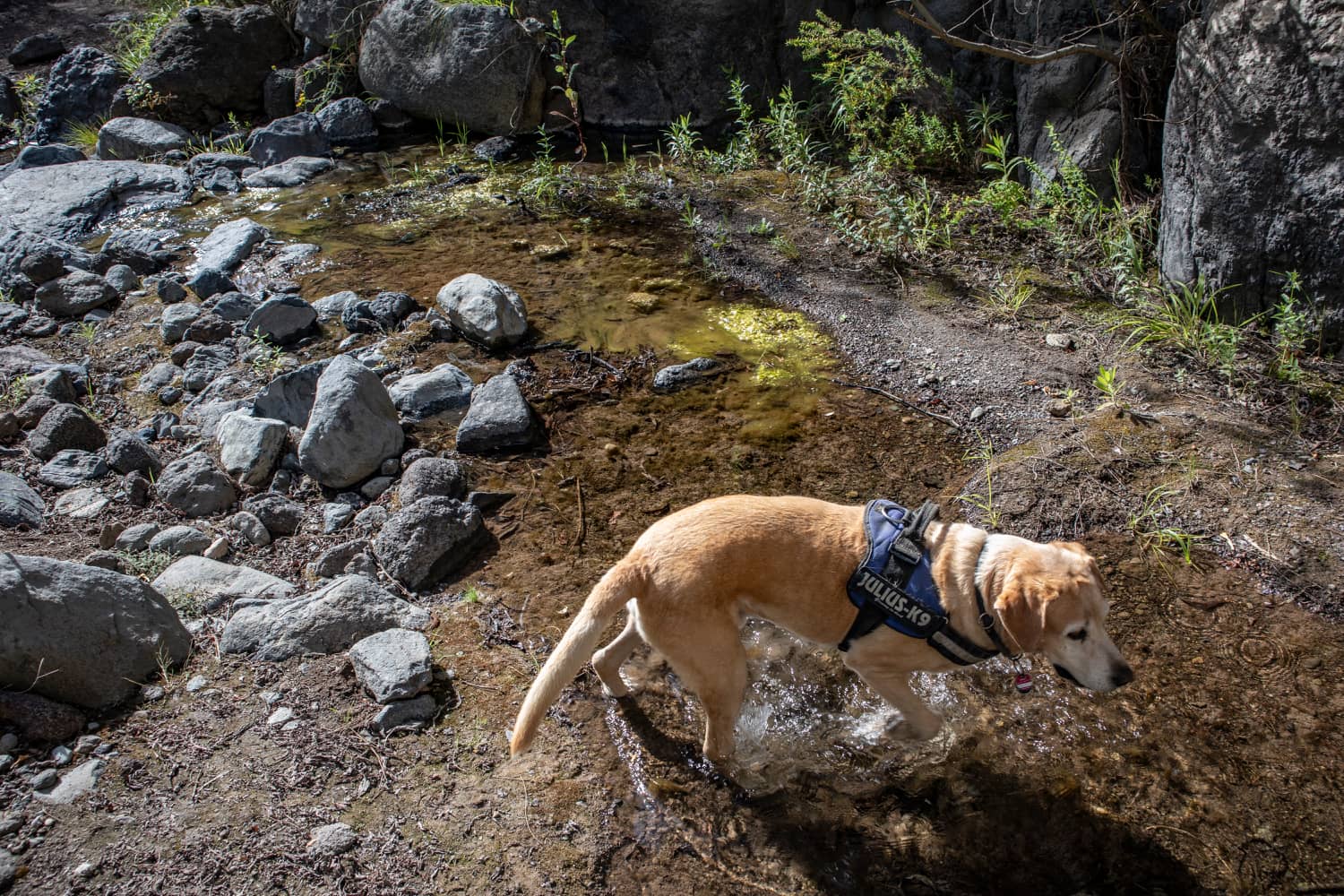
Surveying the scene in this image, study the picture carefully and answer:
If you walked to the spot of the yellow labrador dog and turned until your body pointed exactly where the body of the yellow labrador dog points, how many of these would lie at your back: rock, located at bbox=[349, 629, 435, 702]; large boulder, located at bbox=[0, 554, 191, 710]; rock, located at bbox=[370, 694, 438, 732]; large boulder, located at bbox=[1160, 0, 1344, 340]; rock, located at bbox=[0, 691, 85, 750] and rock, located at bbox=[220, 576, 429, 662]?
5

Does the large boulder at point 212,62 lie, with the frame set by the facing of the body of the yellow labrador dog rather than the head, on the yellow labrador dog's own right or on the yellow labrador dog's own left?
on the yellow labrador dog's own left

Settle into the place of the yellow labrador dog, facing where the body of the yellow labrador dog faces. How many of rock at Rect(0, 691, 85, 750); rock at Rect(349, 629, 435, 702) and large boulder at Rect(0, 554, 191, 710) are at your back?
3

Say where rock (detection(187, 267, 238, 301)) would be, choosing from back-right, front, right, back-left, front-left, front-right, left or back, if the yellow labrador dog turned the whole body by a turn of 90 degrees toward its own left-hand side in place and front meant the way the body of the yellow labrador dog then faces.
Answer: front-left

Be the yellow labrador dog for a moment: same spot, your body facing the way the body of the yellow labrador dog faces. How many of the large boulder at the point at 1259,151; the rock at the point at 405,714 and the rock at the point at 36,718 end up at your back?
2

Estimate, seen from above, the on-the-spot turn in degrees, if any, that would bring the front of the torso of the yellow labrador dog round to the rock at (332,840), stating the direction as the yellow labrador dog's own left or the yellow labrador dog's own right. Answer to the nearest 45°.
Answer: approximately 135° to the yellow labrador dog's own right

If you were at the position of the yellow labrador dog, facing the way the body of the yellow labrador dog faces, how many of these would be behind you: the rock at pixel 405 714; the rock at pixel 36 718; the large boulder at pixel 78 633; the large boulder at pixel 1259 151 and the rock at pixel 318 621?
4

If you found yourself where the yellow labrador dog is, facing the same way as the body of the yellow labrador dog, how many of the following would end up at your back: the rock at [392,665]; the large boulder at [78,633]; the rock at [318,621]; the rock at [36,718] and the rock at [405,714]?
5

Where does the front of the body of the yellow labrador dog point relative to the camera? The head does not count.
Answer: to the viewer's right

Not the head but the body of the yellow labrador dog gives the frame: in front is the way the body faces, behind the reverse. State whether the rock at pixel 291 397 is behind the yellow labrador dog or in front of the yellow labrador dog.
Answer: behind

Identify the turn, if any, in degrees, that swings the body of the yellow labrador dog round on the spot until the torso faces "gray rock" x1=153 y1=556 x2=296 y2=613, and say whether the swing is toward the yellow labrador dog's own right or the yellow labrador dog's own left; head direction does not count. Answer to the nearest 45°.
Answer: approximately 180°

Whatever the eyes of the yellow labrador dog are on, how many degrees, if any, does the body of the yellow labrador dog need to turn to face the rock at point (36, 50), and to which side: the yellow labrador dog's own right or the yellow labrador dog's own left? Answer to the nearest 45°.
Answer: approximately 135° to the yellow labrador dog's own left
